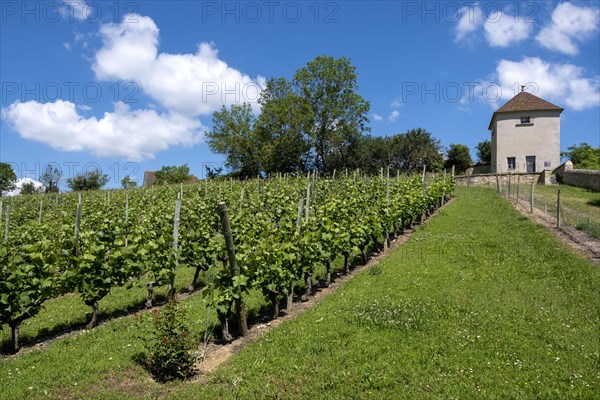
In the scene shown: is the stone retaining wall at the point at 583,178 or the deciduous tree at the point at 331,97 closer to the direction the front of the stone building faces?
the stone retaining wall

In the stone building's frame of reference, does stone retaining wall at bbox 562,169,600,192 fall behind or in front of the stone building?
in front

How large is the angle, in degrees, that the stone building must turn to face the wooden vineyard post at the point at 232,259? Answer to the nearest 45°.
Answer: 0° — it already faces it

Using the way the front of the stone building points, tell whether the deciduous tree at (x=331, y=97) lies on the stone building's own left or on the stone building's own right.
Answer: on the stone building's own right

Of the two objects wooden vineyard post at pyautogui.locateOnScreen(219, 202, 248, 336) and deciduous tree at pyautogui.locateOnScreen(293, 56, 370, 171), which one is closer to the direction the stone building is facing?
the wooden vineyard post

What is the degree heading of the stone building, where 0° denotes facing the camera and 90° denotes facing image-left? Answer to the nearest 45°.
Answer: approximately 0°

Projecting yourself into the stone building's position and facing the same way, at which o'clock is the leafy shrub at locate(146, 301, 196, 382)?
The leafy shrub is roughly at 12 o'clock from the stone building.

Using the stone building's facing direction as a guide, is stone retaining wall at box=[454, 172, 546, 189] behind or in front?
in front
